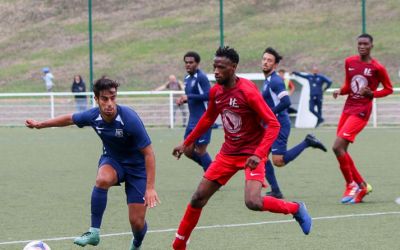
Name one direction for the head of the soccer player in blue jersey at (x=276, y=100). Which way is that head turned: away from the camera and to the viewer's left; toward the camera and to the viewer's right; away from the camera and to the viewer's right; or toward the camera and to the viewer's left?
toward the camera and to the viewer's left

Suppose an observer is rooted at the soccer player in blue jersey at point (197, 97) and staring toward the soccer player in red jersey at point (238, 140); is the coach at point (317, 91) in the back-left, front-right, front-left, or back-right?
back-left

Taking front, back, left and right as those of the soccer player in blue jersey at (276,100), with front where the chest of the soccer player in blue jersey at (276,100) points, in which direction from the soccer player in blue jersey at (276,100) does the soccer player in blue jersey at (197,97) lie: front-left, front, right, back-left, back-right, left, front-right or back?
front-right

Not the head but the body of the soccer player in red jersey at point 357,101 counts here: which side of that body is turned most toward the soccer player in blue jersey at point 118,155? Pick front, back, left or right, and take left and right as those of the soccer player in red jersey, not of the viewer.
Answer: front

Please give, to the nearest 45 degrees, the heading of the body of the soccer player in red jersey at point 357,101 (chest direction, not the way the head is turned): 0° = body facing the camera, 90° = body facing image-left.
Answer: approximately 45°

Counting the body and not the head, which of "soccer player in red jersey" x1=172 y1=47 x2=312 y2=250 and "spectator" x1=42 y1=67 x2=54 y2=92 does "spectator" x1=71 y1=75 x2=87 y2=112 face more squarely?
the soccer player in red jersey

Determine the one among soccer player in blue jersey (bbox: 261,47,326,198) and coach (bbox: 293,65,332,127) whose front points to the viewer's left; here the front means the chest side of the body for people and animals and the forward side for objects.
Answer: the soccer player in blue jersey

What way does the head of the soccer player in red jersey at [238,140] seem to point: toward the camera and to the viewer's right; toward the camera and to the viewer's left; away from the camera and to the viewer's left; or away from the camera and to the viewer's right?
toward the camera and to the viewer's left

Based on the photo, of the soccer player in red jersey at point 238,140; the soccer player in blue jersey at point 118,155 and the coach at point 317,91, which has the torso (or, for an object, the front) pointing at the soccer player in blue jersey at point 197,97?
the coach

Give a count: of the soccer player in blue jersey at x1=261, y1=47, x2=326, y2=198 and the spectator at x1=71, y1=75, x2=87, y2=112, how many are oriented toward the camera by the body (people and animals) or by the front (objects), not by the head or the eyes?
1

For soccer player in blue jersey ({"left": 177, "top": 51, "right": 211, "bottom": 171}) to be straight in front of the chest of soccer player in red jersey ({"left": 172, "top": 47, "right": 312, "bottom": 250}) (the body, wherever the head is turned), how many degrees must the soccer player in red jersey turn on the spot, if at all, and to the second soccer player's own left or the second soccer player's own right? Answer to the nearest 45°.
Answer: approximately 135° to the second soccer player's own right

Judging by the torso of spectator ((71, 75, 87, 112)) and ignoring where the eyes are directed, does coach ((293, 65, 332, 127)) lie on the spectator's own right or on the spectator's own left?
on the spectator's own left
